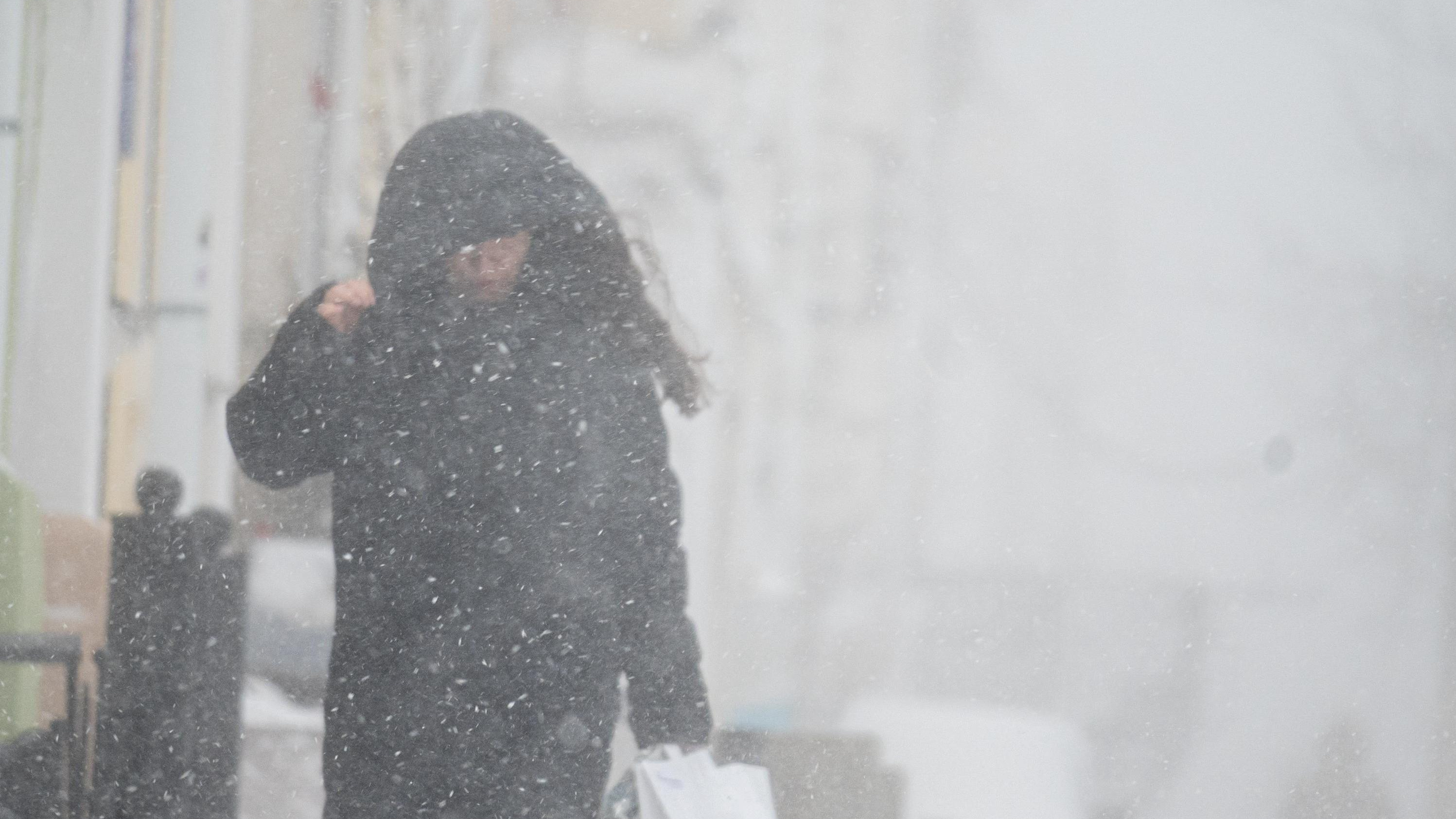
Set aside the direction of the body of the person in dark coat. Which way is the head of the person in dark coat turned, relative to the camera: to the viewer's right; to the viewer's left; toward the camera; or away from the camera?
toward the camera

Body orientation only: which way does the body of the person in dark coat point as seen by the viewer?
toward the camera
